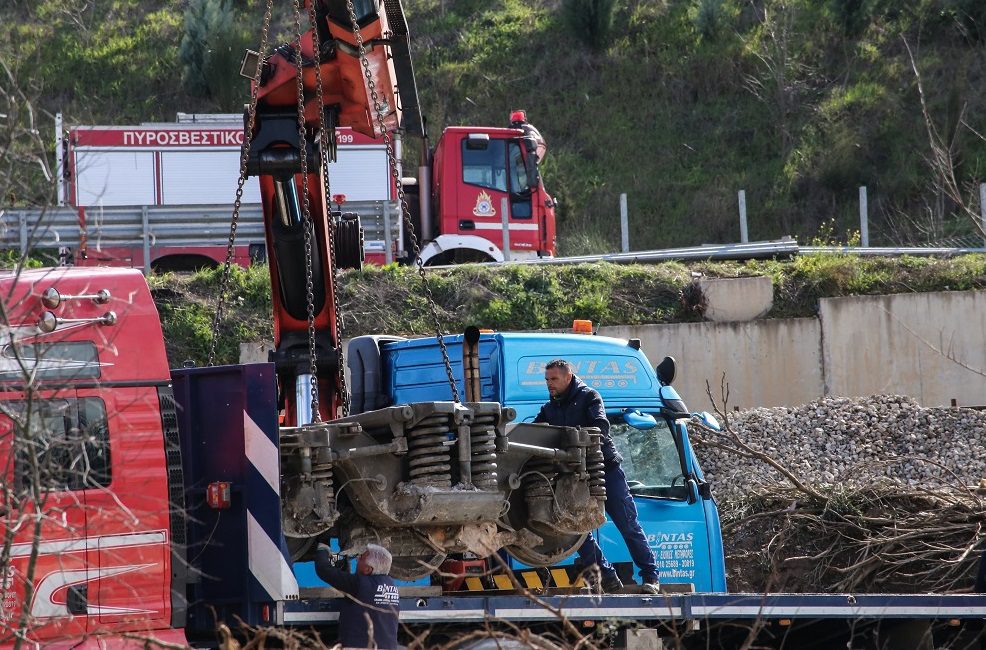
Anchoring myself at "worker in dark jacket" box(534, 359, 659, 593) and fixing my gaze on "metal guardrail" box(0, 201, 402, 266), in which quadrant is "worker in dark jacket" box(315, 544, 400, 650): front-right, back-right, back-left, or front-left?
back-left

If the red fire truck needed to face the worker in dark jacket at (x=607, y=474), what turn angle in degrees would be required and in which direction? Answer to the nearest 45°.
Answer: approximately 90° to its right

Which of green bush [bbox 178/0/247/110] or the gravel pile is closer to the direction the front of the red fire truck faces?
the gravel pile

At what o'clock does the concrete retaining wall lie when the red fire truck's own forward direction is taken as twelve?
The concrete retaining wall is roughly at 1 o'clock from the red fire truck.

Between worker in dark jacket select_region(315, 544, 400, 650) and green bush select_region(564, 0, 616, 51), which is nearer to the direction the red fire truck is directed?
the green bush

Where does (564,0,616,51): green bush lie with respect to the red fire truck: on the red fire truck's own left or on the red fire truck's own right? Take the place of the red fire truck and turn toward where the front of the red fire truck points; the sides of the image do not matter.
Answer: on the red fire truck's own left

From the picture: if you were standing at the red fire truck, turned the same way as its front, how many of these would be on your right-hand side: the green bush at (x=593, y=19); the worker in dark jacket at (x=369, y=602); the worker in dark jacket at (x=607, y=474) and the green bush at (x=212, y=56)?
2

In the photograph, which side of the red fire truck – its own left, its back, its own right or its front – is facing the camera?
right

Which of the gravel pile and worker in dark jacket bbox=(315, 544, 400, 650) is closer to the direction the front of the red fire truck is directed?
the gravel pile

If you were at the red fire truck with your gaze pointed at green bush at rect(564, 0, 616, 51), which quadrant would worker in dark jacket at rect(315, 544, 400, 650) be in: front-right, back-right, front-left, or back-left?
back-right

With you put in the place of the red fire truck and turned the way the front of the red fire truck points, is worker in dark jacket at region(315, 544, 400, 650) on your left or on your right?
on your right

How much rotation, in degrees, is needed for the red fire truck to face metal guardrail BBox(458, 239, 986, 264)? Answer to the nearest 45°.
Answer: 0° — it already faces it

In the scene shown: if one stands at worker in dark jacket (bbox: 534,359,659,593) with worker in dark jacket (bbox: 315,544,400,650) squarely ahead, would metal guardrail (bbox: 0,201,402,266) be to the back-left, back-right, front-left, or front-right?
back-right
